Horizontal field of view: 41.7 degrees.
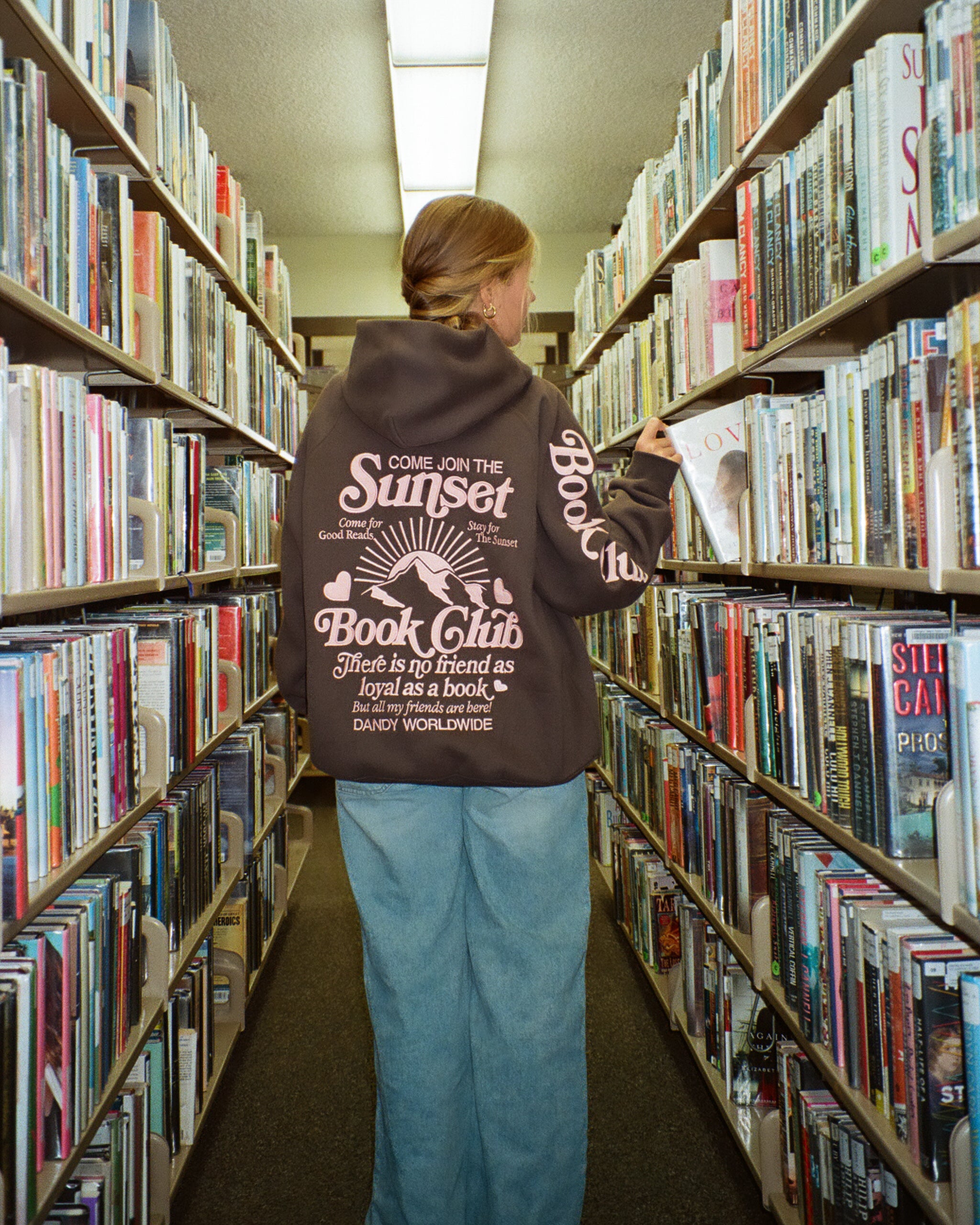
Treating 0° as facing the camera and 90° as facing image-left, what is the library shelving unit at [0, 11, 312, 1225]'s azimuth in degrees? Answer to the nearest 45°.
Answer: approximately 270°

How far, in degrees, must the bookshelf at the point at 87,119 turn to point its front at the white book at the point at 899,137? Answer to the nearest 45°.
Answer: approximately 45° to its right

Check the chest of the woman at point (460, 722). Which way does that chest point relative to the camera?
away from the camera

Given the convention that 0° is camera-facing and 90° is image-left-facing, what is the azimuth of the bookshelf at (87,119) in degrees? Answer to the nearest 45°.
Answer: approximately 270°

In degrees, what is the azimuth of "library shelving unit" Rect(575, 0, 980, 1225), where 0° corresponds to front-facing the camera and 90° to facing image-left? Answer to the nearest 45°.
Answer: approximately 90°

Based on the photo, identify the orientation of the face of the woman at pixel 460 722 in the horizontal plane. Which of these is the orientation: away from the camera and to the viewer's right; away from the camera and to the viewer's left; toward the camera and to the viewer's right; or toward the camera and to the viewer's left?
away from the camera and to the viewer's right
